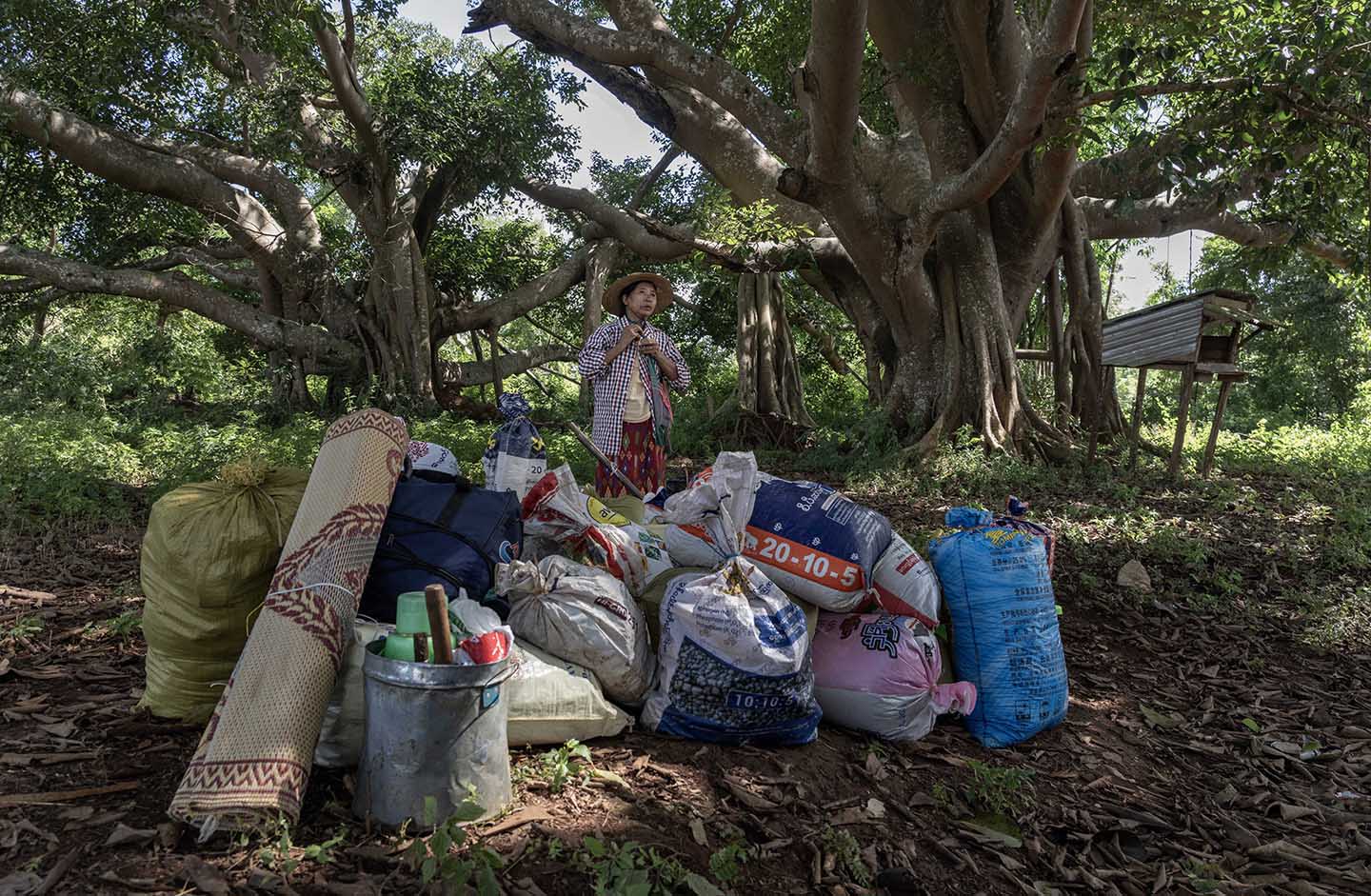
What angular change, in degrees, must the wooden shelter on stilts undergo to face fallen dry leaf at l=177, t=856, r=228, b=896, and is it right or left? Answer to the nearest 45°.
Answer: approximately 45° to its right

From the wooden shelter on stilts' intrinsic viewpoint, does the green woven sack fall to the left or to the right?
on its right

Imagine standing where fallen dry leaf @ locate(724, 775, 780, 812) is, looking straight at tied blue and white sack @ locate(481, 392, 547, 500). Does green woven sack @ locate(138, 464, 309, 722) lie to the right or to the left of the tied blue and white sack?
left

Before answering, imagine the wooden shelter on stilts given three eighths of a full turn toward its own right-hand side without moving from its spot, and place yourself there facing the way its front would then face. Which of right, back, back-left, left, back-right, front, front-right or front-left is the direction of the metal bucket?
left

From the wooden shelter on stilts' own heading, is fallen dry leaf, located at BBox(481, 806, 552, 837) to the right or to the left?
on its right

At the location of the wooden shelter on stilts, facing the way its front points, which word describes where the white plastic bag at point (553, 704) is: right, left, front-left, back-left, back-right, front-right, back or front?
front-right

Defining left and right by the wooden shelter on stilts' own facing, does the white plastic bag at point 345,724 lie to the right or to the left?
on its right

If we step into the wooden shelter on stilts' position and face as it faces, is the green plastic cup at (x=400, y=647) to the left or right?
on its right

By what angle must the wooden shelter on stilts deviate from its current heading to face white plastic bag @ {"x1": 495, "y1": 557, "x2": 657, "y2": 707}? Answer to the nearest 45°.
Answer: approximately 45° to its right

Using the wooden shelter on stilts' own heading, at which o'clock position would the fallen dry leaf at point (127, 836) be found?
The fallen dry leaf is roughly at 2 o'clock from the wooden shelter on stilts.

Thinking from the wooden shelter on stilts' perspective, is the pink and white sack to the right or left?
on its right
